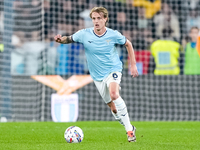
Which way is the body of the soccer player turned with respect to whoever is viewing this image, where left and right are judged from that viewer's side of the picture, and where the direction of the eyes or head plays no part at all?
facing the viewer
